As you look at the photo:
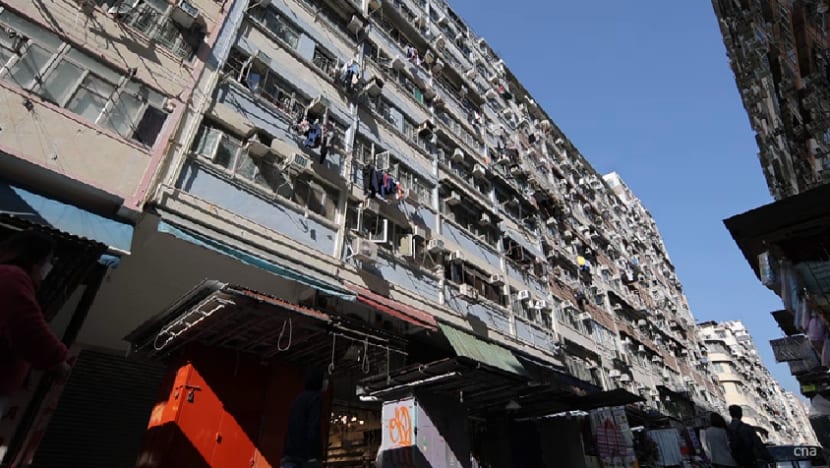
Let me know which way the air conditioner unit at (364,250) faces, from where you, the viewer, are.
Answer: facing the viewer and to the right of the viewer

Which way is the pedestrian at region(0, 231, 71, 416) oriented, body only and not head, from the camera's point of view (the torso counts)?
to the viewer's right

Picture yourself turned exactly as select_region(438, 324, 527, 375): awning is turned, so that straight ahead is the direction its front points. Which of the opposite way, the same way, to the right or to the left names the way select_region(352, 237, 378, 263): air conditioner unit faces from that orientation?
the same way

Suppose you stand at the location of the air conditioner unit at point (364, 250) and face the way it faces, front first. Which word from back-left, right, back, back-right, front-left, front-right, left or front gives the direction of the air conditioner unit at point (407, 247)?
left

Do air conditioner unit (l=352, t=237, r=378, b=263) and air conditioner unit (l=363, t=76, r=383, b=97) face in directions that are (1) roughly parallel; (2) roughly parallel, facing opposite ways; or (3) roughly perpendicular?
roughly parallel

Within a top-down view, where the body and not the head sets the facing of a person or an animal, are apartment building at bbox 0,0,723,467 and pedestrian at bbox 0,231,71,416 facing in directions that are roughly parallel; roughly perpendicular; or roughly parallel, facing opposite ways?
roughly perpendicular

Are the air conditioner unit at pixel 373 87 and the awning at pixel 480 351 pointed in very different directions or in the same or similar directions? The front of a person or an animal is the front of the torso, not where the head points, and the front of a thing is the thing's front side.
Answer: same or similar directions

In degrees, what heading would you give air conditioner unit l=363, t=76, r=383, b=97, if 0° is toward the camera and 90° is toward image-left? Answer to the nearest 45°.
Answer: approximately 315°
